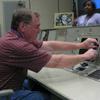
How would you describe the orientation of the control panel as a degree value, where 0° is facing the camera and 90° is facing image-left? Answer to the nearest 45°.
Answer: approximately 45°

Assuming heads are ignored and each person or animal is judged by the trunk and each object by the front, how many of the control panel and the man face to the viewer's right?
1

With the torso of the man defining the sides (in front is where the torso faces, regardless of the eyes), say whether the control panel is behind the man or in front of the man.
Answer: in front

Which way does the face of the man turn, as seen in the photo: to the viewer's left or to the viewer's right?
to the viewer's right

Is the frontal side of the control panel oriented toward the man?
yes

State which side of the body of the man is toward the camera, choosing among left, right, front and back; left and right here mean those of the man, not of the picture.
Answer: right
